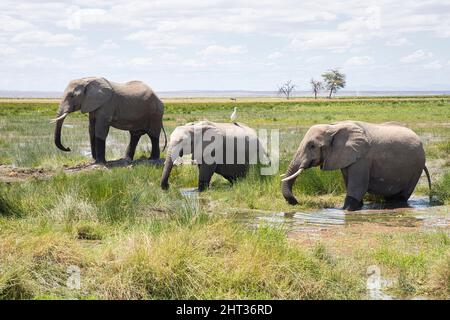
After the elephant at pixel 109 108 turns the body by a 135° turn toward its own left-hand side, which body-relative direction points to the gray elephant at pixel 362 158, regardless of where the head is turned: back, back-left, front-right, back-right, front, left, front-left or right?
front

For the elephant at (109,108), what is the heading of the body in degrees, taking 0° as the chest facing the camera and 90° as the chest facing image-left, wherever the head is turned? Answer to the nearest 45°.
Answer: approximately 90°

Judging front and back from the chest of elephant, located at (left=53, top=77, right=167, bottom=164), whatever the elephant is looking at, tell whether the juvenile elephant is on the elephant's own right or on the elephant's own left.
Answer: on the elephant's own left

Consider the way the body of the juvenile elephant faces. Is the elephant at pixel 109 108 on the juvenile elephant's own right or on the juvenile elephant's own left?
on the juvenile elephant's own right

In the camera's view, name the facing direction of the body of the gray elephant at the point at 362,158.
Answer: to the viewer's left

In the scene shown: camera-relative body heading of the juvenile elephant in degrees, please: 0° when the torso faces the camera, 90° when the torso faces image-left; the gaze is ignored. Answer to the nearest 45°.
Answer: approximately 90°

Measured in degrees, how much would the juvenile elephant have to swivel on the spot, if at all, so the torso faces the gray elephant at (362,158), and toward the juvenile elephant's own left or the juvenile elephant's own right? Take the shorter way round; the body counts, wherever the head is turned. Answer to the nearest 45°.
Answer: approximately 135° to the juvenile elephant's own left
